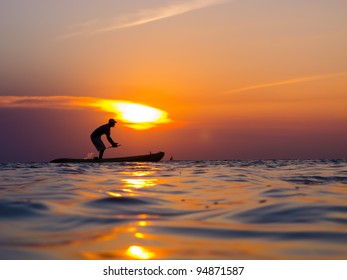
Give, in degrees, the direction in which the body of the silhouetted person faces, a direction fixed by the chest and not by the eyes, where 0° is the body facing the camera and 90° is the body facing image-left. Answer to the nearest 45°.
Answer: approximately 270°
